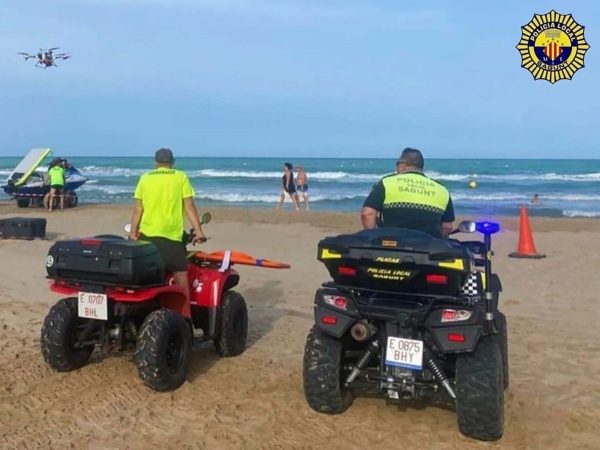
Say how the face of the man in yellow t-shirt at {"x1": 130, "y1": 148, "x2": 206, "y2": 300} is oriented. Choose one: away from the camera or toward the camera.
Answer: away from the camera

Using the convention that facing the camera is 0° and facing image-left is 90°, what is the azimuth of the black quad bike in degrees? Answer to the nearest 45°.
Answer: approximately 180°

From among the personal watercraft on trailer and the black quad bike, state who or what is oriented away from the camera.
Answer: the black quad bike

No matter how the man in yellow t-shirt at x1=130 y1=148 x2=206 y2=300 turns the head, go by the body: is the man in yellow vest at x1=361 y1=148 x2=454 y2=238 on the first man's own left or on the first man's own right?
on the first man's own right

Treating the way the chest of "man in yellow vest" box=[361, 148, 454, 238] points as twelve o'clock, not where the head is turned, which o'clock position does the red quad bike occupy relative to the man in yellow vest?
The red quad bike is roughly at 9 o'clock from the man in yellow vest.

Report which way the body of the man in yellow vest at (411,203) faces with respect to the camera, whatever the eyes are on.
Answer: away from the camera

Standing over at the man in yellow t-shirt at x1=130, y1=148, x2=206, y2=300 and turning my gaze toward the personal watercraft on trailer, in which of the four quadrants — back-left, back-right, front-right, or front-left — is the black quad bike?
back-right

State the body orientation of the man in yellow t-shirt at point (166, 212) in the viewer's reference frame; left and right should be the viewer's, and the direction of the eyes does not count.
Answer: facing away from the viewer

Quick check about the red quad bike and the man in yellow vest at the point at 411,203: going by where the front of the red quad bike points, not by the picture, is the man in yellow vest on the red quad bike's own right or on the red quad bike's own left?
on the red quad bike's own right

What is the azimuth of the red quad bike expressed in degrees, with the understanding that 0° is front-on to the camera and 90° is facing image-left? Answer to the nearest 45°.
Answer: approximately 225°

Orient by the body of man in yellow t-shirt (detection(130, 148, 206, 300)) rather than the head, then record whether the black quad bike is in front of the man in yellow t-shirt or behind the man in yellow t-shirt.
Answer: behind
